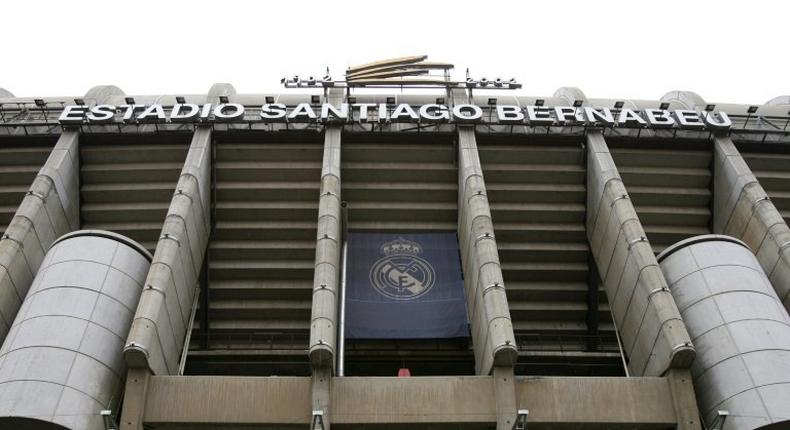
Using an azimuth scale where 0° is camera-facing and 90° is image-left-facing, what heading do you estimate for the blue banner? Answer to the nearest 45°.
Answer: approximately 0°
